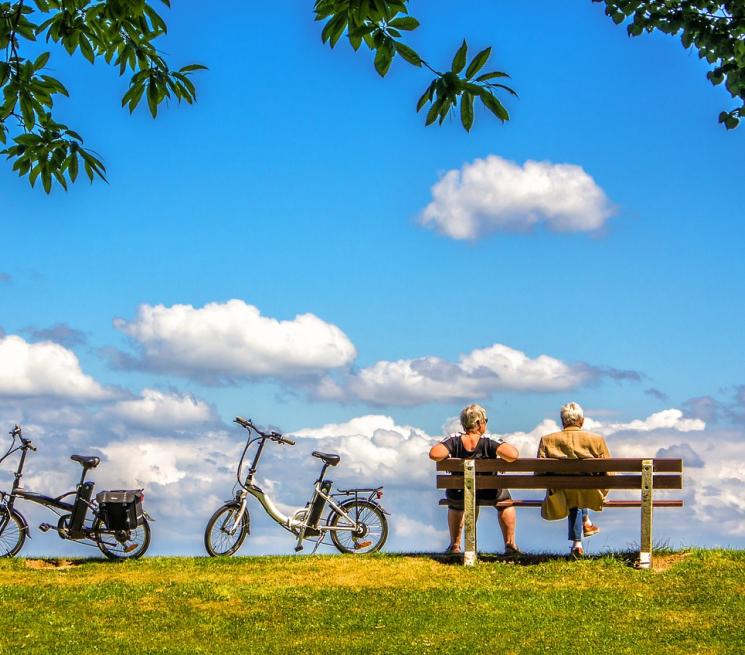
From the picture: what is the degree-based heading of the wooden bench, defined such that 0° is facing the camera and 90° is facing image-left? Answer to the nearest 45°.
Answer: approximately 180°

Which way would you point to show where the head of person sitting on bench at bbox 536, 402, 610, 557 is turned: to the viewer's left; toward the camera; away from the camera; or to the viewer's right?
away from the camera

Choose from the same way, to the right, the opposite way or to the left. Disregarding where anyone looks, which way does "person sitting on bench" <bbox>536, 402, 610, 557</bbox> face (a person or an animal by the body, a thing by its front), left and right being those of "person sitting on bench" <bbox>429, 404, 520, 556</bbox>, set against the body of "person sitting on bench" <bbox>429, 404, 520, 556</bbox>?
the same way

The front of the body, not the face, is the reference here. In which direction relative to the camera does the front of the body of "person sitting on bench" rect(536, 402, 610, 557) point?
away from the camera

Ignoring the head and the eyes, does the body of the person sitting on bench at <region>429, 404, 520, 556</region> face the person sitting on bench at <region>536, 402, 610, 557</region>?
no

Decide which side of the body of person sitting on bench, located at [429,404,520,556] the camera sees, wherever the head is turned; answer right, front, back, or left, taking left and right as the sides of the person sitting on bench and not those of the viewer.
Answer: back

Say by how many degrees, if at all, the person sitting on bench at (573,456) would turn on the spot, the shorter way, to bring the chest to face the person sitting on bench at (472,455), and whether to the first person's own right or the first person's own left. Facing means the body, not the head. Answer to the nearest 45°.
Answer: approximately 90° to the first person's own left
